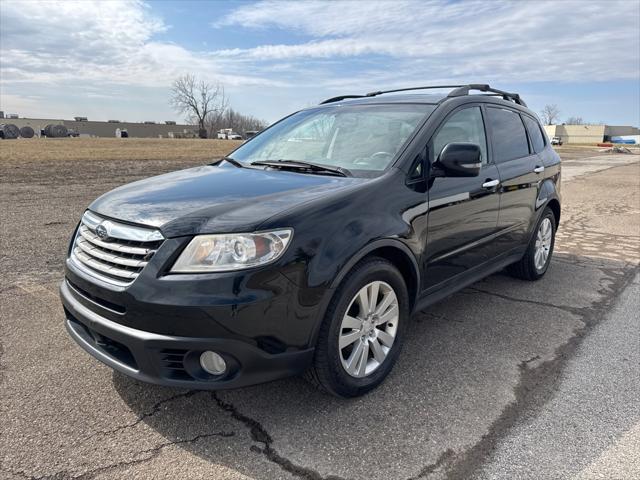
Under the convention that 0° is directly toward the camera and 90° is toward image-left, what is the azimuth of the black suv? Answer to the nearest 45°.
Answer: approximately 45°
